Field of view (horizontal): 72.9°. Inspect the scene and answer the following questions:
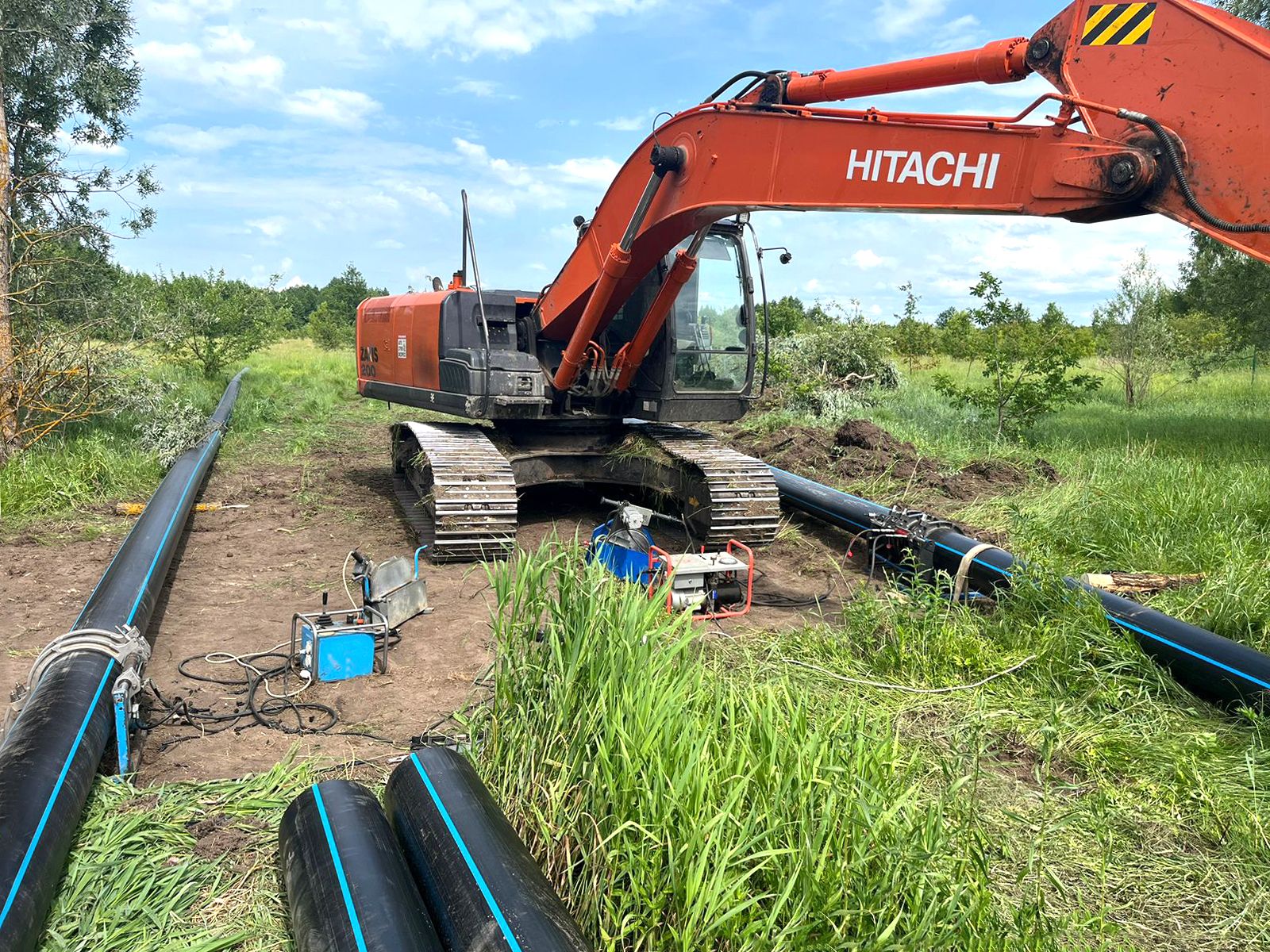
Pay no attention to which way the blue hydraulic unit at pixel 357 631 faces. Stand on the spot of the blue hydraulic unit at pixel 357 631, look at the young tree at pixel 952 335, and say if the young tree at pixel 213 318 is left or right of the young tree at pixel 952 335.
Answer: left

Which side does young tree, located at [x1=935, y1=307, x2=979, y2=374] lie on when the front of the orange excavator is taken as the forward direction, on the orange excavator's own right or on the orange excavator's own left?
on the orange excavator's own left

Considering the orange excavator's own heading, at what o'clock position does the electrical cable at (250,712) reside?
The electrical cable is roughly at 3 o'clock from the orange excavator.

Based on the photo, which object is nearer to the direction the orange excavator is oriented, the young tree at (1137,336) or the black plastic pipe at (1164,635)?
the black plastic pipe

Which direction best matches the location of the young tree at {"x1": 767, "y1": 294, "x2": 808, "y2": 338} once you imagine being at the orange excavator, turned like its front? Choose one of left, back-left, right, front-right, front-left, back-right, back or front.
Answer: back-left

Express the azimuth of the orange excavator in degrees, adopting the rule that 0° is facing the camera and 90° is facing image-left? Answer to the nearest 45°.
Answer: approximately 315°

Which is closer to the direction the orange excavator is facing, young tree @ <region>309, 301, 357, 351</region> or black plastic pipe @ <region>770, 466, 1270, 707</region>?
the black plastic pipe

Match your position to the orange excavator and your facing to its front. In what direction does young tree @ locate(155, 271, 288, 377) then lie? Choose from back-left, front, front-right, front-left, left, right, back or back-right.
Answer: back

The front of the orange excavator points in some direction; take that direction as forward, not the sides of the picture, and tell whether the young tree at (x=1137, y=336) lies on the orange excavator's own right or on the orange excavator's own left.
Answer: on the orange excavator's own left

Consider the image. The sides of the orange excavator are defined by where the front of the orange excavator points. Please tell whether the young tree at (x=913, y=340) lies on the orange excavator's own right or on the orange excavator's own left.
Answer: on the orange excavator's own left

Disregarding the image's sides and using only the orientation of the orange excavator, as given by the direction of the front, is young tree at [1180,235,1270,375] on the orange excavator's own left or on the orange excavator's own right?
on the orange excavator's own left

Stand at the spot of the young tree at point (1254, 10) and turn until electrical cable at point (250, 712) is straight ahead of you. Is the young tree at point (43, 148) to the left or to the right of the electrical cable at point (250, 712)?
right

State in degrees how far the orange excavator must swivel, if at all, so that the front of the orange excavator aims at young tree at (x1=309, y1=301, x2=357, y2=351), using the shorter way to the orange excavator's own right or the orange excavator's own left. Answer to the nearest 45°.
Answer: approximately 180°
